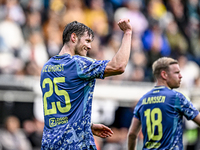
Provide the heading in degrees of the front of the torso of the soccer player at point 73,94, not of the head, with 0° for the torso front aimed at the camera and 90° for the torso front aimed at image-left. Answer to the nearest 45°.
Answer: approximately 225°

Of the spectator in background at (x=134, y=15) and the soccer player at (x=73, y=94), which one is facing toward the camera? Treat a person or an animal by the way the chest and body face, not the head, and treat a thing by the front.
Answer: the spectator in background

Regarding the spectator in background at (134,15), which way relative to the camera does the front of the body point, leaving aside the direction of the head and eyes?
toward the camera

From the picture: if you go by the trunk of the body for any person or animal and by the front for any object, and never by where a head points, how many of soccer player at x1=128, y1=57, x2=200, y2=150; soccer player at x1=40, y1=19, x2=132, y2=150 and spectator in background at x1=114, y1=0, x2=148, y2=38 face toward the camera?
1

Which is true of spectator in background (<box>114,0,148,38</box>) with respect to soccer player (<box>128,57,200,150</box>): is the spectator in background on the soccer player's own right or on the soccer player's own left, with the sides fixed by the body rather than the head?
on the soccer player's own left

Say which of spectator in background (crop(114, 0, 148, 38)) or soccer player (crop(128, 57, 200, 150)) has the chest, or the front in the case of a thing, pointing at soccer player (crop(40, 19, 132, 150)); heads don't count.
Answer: the spectator in background

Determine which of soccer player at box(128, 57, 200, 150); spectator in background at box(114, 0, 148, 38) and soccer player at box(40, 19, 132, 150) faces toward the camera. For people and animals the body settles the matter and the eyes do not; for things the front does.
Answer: the spectator in background

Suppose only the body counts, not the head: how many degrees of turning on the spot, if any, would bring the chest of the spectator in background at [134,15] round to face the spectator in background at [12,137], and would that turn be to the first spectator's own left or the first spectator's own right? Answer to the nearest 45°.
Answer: approximately 45° to the first spectator's own right

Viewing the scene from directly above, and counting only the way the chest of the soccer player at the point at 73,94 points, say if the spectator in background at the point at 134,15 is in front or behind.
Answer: in front

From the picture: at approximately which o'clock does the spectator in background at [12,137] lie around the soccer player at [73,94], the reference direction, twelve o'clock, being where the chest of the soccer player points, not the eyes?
The spectator in background is roughly at 10 o'clock from the soccer player.

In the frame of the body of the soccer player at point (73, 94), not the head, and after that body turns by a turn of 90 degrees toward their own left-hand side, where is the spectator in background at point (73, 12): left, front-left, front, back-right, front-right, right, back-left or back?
front-right

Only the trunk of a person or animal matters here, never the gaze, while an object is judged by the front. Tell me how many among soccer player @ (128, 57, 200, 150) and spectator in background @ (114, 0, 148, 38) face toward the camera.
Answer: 1

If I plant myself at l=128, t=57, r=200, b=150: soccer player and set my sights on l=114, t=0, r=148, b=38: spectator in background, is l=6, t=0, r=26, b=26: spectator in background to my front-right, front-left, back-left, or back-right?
front-left

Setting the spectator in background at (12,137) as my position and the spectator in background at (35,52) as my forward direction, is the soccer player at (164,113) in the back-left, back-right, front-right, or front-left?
back-right

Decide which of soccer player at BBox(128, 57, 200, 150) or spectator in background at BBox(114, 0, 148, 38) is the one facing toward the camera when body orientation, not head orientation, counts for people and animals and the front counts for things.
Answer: the spectator in background

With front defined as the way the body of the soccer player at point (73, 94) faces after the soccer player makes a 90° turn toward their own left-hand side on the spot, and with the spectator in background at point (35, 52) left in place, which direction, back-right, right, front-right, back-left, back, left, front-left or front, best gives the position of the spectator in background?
front-right
